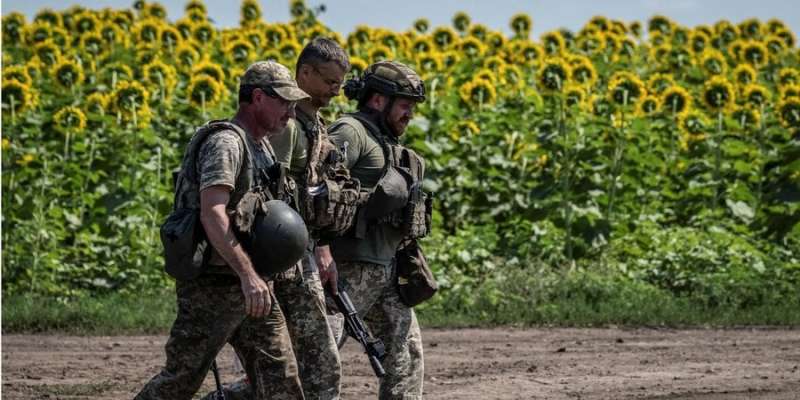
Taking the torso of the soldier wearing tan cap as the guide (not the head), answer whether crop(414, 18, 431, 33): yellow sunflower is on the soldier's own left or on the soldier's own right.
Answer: on the soldier's own left

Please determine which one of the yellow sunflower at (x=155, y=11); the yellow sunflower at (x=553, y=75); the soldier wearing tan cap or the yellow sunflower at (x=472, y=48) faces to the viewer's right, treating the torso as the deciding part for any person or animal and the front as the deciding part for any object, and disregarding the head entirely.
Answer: the soldier wearing tan cap

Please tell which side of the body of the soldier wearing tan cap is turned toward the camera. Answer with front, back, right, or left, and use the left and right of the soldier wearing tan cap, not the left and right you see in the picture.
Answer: right

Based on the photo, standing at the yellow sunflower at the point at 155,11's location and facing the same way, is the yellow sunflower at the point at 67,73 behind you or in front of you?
in front

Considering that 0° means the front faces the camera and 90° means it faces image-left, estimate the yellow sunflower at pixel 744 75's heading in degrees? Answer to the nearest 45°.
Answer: approximately 0°

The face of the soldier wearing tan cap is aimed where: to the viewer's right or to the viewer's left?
to the viewer's right
